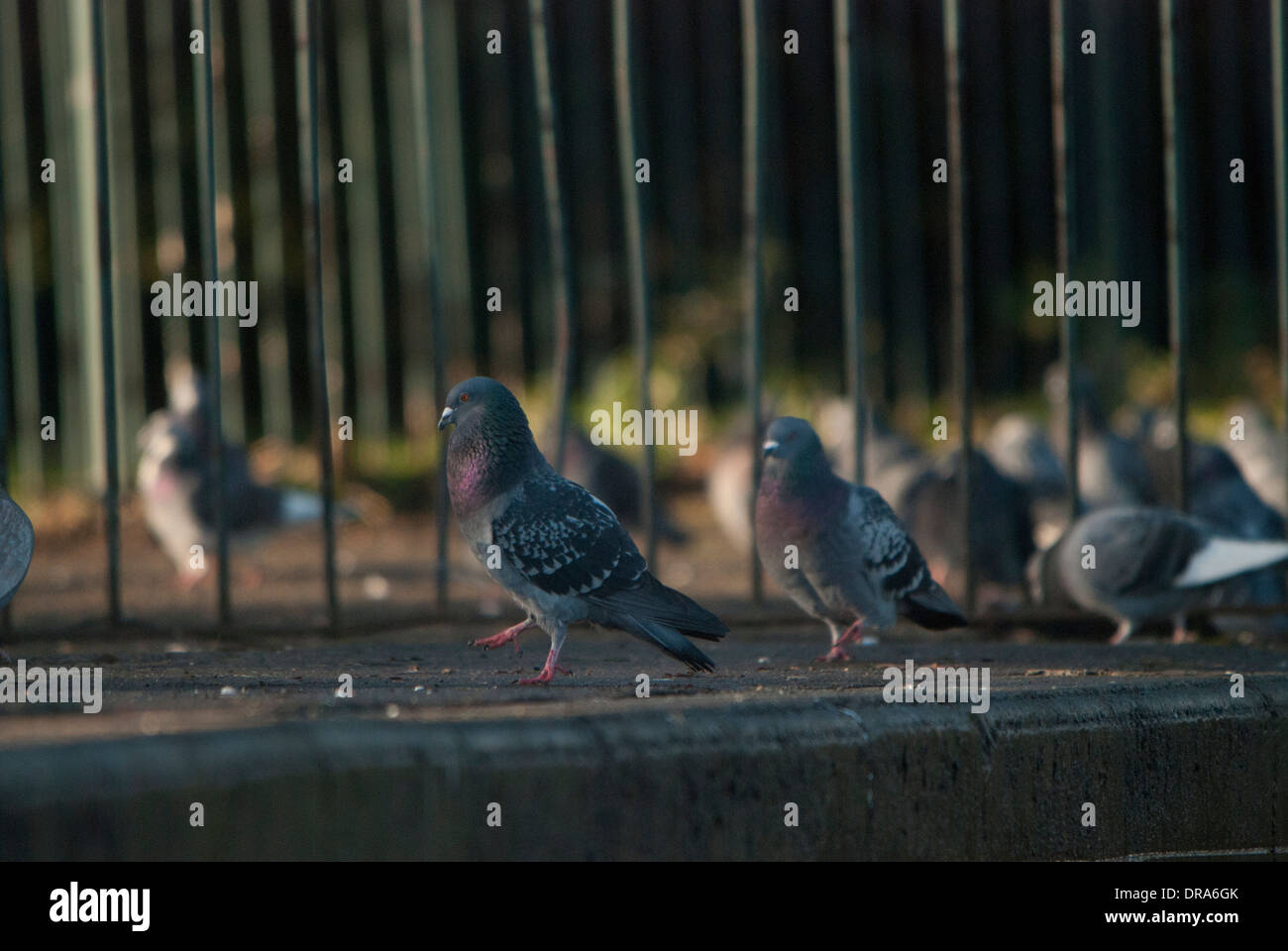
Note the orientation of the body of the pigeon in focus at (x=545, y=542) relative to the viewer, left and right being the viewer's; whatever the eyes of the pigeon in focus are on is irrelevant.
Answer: facing to the left of the viewer

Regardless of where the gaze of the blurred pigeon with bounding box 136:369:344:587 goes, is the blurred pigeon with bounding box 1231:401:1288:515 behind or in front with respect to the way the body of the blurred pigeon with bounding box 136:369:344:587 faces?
behind

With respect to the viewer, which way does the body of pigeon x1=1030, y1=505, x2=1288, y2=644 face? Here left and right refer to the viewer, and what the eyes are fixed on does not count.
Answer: facing to the left of the viewer

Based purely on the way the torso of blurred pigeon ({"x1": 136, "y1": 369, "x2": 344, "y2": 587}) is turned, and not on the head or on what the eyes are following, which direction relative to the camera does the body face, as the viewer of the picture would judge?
to the viewer's left
